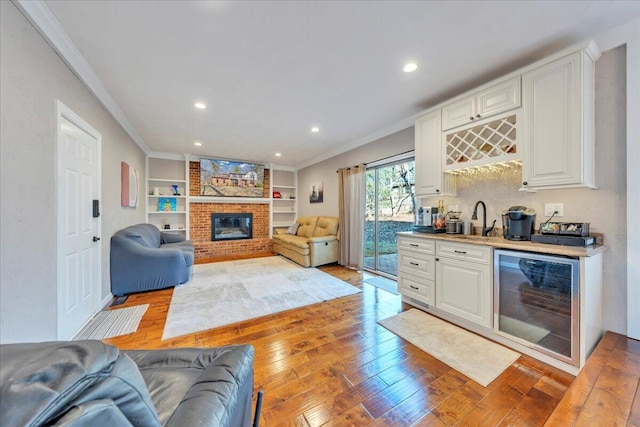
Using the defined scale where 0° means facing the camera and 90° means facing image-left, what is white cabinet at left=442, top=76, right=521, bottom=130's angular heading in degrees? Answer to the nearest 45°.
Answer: approximately 45°

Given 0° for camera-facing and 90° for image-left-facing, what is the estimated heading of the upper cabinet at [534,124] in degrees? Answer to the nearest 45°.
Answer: approximately 45°

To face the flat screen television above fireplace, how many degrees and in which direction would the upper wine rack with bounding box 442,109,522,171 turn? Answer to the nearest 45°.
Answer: approximately 45° to its right

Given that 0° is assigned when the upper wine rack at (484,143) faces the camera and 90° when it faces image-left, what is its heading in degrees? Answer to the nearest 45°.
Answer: approximately 45°

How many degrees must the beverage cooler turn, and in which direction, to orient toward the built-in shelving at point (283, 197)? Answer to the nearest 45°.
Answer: approximately 45° to its right

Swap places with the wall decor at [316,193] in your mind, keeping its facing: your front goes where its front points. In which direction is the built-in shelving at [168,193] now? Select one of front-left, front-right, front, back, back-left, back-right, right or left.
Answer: front-right

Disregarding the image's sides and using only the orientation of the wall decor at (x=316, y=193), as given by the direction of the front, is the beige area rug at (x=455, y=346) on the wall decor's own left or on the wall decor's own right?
on the wall decor's own left

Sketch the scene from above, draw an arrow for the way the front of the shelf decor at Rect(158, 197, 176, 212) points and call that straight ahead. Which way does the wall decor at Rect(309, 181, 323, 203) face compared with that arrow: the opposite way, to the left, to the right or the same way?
to the right

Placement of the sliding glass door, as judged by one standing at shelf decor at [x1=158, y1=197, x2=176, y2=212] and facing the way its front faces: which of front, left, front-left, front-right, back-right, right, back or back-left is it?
front-left

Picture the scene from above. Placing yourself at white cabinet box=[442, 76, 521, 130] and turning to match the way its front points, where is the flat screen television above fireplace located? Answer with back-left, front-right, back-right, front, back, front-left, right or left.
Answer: front-right

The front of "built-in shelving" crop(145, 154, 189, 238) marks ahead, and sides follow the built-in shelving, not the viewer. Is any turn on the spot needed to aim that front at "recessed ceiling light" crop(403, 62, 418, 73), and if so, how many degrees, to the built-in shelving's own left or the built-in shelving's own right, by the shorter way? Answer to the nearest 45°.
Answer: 0° — it already faces it

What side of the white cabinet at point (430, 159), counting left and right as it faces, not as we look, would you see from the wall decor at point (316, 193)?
right
